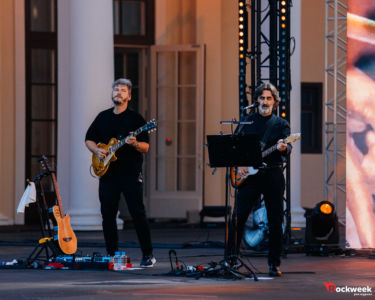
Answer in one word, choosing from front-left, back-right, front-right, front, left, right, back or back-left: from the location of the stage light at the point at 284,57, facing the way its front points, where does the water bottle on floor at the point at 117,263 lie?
front-right

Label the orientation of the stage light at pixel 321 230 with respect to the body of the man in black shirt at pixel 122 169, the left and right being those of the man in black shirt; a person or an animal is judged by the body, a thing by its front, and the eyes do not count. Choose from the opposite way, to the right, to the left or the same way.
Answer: the same way

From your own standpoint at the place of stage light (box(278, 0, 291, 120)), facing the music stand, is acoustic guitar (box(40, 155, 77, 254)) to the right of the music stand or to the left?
right

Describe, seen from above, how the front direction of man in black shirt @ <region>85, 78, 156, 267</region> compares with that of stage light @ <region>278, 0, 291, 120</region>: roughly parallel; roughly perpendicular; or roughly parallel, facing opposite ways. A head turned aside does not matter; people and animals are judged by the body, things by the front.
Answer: roughly parallel

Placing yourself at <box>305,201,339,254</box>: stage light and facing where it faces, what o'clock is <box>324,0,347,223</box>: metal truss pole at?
The metal truss pole is roughly at 6 o'clock from the stage light.

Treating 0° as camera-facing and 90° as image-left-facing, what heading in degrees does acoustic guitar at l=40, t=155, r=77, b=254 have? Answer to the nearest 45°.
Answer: approximately 315°

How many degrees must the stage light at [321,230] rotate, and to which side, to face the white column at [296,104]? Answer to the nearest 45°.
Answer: approximately 180°

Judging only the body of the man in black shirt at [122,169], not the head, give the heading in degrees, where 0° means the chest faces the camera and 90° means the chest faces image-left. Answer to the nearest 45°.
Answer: approximately 0°

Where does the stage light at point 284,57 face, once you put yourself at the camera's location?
facing the viewer

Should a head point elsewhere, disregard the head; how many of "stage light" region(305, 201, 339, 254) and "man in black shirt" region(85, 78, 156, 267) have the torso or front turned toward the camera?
2

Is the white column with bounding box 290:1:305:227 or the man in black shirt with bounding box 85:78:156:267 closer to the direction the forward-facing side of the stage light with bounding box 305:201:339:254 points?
the man in black shirt

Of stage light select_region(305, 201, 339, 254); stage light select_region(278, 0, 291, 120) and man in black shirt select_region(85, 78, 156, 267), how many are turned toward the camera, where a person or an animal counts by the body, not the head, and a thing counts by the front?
3

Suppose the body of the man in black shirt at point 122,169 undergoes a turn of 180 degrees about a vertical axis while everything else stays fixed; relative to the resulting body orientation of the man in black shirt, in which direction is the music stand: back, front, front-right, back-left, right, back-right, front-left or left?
back-right

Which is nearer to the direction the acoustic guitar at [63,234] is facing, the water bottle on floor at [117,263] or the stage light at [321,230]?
the water bottle on floor
